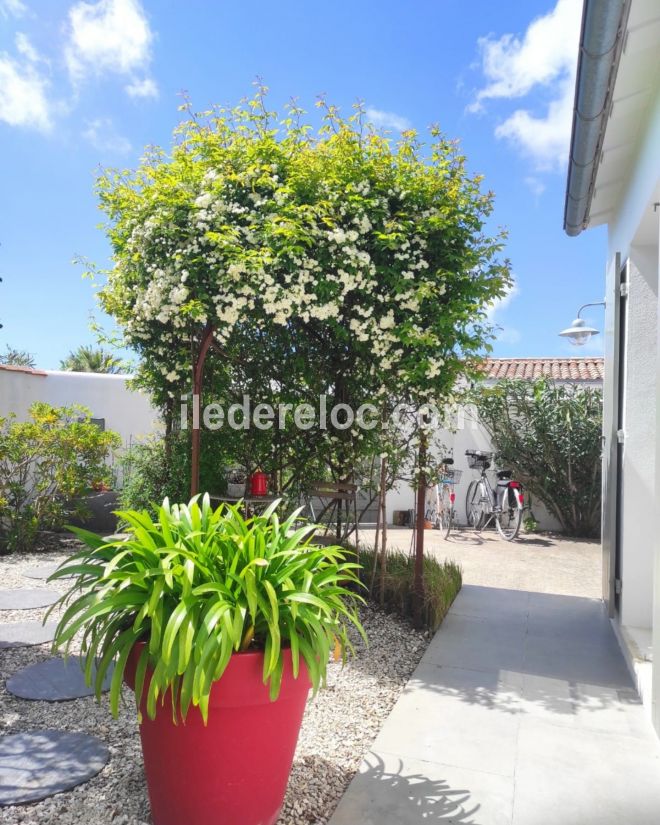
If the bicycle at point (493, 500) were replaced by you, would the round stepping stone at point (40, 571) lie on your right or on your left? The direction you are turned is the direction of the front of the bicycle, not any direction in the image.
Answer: on your left

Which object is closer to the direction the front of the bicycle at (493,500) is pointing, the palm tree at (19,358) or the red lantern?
the palm tree

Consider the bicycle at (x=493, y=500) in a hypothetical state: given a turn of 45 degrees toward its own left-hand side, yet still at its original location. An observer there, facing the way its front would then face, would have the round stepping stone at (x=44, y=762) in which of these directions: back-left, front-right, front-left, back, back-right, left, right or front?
left

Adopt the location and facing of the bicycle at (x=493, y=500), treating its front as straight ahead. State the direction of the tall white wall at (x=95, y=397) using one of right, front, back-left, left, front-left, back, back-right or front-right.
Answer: front-left

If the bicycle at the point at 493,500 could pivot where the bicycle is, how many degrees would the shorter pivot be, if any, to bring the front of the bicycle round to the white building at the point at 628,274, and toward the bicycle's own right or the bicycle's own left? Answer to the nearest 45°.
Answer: approximately 135° to the bicycle's own left

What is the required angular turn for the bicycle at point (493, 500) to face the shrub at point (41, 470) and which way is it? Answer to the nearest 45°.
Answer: approximately 90° to its left

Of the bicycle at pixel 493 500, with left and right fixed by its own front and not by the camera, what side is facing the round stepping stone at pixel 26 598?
left

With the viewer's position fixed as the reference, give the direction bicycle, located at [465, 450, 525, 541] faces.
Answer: facing away from the viewer and to the left of the viewer
